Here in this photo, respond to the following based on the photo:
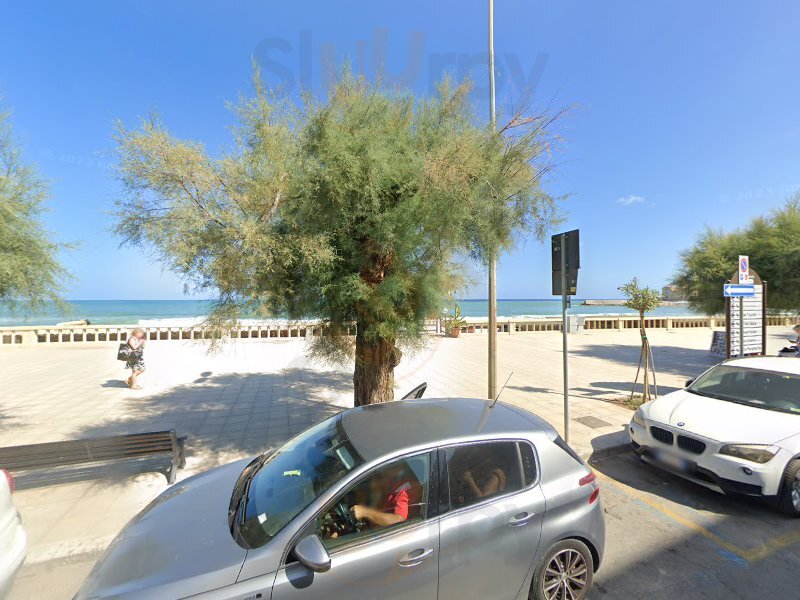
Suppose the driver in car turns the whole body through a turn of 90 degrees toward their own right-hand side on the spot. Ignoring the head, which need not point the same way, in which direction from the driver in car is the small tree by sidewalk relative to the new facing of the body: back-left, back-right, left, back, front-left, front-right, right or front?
front-right

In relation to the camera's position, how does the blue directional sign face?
facing the viewer

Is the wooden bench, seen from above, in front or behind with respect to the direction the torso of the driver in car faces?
in front

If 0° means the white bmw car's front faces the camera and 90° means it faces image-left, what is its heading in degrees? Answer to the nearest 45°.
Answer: approximately 45°

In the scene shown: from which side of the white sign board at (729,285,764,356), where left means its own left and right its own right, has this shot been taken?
front

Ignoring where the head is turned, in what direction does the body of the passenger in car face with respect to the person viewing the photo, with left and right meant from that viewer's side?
facing to the left of the viewer

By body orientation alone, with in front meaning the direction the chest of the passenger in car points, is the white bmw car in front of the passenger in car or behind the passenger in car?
behind

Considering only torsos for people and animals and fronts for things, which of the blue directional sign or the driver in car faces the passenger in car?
the blue directional sign

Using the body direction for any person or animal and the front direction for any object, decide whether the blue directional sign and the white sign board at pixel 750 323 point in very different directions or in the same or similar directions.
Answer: same or similar directions

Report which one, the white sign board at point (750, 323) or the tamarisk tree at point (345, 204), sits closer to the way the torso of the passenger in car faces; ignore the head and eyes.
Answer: the tamarisk tree

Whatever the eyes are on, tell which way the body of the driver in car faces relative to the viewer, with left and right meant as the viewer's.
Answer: facing to the left of the viewer

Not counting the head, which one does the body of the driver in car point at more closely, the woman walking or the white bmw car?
the woman walking

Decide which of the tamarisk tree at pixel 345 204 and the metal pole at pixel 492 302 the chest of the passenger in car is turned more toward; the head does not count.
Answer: the tamarisk tree

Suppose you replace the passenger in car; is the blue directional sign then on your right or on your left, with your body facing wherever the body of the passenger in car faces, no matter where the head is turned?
on your right

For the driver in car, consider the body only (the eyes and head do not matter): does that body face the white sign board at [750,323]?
no

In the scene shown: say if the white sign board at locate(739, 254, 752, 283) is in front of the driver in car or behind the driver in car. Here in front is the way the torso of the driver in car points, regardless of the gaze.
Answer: behind

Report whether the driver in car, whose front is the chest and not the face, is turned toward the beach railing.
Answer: no

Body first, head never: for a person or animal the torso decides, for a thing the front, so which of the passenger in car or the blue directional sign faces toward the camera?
the blue directional sign
